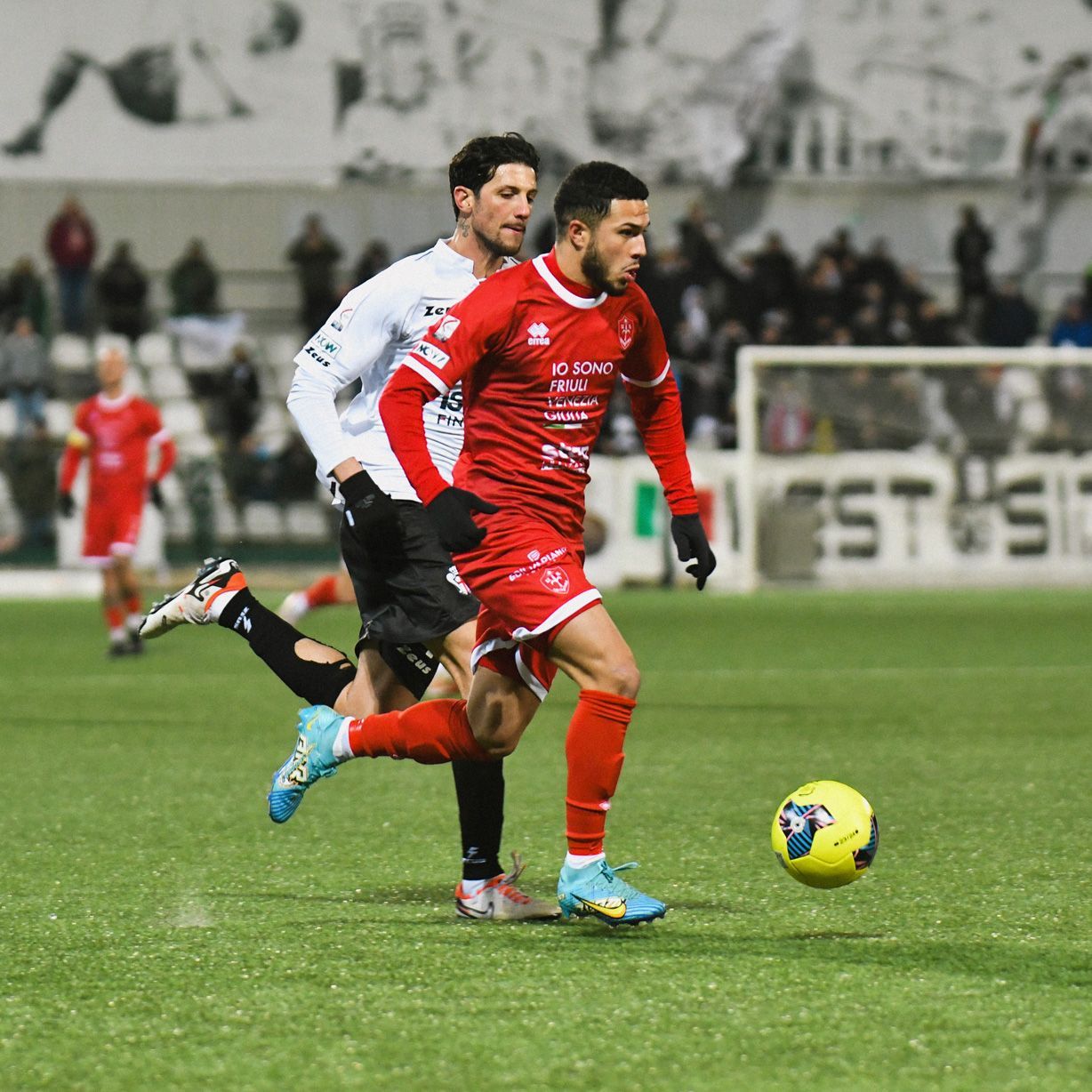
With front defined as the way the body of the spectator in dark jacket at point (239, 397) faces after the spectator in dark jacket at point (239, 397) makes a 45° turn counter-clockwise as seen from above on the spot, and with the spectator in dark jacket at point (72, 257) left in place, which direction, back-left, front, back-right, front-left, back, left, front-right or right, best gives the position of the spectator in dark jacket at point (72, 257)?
back

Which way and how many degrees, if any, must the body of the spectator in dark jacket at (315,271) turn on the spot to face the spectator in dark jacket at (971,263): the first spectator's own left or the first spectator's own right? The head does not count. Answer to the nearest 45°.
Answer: approximately 90° to the first spectator's own left

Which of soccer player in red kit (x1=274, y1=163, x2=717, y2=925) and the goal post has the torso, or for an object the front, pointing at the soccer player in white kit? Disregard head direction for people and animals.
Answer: the goal post

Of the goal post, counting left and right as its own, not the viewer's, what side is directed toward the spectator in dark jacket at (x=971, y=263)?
back

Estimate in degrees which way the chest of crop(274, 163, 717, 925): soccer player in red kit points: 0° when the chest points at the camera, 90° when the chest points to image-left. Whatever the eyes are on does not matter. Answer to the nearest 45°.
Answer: approximately 315°

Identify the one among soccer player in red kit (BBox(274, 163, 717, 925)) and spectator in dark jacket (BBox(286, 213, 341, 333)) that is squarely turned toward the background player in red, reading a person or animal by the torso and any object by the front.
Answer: the spectator in dark jacket

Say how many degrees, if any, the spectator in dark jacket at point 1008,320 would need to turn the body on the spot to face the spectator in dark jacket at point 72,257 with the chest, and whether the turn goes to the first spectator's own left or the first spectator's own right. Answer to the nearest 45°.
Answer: approximately 90° to the first spectator's own right

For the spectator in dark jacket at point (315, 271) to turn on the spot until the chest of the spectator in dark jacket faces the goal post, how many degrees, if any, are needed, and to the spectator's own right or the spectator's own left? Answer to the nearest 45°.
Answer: approximately 45° to the spectator's own left

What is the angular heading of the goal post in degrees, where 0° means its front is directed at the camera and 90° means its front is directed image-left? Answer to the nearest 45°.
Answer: approximately 0°

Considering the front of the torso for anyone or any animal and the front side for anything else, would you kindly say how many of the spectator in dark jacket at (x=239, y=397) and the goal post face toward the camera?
2
